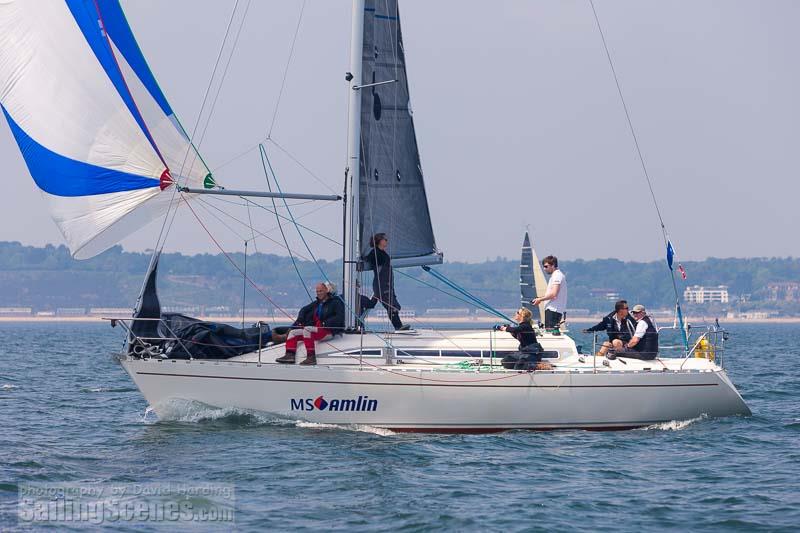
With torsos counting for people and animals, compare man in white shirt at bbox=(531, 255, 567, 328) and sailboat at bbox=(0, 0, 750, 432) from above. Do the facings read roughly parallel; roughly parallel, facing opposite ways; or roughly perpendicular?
roughly parallel

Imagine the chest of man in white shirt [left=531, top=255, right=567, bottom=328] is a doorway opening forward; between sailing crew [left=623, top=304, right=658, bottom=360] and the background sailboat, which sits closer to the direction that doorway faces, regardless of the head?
the background sailboat

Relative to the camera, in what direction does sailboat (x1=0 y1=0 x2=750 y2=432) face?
facing to the left of the viewer

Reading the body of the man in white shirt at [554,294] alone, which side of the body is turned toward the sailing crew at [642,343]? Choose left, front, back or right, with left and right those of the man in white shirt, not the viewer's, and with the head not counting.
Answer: back

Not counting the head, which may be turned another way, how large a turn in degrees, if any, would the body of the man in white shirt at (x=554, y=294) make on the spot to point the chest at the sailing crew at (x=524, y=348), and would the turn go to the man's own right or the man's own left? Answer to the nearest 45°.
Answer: approximately 90° to the man's own left

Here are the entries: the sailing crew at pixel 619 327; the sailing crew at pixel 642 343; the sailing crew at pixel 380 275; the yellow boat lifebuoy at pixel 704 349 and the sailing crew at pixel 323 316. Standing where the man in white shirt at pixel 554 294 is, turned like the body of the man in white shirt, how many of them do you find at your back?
3

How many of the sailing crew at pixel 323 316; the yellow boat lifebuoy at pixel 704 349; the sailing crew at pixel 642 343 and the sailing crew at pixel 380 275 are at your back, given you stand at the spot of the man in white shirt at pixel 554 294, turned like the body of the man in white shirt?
2

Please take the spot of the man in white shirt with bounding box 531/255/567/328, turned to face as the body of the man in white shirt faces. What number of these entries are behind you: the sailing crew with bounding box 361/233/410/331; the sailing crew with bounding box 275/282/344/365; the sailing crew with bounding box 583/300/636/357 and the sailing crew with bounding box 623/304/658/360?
2

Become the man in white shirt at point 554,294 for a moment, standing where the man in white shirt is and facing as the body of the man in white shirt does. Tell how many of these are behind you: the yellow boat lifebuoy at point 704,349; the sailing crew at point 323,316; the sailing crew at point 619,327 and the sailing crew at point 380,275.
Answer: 2

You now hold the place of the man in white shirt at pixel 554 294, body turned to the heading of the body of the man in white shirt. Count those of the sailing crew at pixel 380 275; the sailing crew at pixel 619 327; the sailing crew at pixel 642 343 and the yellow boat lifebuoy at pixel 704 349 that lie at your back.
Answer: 3

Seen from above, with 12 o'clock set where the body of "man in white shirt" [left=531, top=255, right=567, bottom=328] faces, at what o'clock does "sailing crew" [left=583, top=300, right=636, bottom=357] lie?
The sailing crew is roughly at 6 o'clock from the man in white shirt.

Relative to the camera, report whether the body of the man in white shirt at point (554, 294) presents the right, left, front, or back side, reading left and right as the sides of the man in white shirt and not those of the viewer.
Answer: left

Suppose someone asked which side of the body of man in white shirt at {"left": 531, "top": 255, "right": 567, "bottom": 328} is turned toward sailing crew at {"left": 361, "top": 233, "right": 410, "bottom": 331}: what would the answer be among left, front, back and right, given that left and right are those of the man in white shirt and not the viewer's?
front

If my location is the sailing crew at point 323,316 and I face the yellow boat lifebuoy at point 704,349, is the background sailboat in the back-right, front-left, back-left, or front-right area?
front-left

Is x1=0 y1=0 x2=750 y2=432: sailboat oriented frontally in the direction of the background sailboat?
no

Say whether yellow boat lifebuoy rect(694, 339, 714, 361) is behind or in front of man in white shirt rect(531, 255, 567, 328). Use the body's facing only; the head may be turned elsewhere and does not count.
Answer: behind
